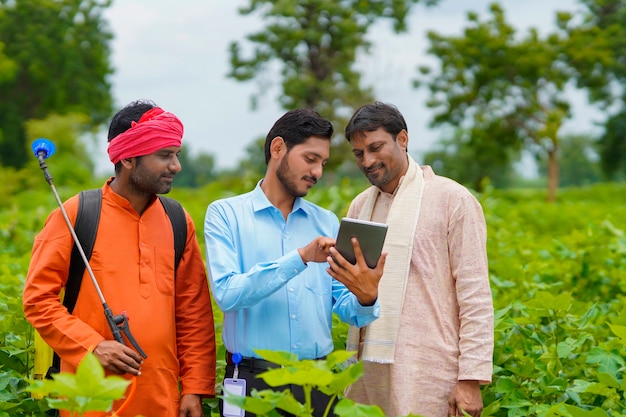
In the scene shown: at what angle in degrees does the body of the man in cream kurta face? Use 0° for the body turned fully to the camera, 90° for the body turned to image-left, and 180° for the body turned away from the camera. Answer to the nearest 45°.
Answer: approximately 45°

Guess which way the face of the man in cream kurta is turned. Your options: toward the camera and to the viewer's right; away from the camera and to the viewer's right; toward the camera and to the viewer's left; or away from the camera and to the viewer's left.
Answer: toward the camera and to the viewer's left

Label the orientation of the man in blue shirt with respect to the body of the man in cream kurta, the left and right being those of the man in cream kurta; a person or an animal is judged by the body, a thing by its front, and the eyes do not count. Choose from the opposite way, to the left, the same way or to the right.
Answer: to the left

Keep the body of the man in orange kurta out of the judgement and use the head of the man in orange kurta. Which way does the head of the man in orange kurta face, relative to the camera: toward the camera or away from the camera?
toward the camera

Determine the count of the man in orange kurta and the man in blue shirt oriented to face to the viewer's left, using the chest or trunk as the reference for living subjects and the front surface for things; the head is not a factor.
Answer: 0

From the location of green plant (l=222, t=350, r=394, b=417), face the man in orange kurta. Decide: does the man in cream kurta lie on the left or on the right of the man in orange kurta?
right

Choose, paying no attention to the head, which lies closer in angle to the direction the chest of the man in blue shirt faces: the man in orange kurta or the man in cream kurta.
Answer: the man in cream kurta

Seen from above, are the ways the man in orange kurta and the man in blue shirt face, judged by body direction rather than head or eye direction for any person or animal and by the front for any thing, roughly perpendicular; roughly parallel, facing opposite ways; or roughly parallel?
roughly parallel

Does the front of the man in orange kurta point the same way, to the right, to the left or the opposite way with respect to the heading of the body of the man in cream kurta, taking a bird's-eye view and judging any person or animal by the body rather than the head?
to the left

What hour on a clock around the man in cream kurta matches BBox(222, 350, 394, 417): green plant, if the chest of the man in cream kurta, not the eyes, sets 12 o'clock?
The green plant is roughly at 11 o'clock from the man in cream kurta.

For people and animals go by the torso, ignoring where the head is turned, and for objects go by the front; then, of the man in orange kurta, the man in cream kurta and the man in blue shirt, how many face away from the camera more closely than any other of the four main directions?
0

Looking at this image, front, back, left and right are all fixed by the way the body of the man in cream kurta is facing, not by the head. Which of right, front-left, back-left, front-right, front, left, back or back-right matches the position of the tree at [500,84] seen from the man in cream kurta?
back-right

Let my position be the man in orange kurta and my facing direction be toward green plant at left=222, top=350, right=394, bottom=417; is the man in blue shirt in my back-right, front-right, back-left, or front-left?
front-left

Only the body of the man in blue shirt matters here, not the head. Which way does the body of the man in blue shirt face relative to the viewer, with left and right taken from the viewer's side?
facing the viewer and to the right of the viewer

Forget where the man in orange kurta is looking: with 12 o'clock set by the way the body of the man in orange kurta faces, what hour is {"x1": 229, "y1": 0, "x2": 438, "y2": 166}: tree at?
The tree is roughly at 8 o'clock from the man in orange kurta.

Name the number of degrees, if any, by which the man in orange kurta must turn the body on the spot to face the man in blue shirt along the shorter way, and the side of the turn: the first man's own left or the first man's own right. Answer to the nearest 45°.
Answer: approximately 45° to the first man's own left
